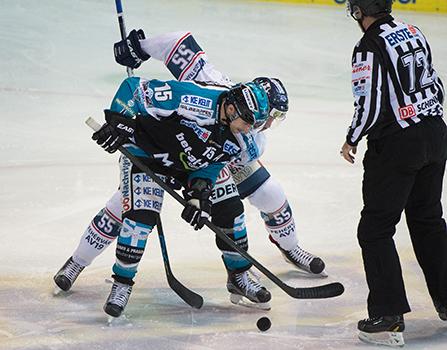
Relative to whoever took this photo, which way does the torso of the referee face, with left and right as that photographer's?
facing away from the viewer and to the left of the viewer

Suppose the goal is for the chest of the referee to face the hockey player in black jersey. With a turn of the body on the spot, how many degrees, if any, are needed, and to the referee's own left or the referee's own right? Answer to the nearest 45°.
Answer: approximately 45° to the referee's own left
